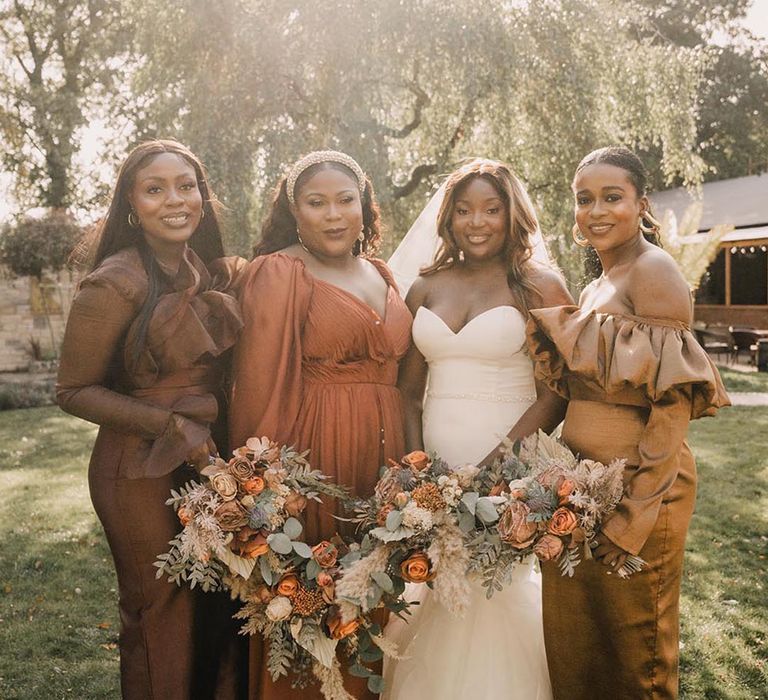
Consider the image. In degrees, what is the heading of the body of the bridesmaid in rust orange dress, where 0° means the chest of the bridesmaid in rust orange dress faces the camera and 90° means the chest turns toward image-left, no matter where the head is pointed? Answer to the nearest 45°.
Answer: approximately 315°

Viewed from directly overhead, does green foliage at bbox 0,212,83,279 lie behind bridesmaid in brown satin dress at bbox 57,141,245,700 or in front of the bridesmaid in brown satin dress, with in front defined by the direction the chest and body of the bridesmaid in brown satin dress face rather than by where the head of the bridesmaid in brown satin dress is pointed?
behind

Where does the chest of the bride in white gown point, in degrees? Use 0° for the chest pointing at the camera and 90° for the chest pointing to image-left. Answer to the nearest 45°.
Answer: approximately 0°

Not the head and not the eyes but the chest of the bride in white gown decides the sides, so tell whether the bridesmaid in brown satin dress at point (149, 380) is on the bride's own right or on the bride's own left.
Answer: on the bride's own right

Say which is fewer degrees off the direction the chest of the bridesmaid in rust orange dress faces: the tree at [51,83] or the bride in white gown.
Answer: the bride in white gown

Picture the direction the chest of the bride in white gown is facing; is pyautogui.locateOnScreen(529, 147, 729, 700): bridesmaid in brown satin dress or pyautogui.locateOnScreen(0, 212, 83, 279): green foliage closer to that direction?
the bridesmaid in brown satin dress

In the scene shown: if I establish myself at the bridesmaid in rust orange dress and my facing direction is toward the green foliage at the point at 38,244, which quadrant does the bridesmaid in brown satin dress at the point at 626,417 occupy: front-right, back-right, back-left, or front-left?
back-right
